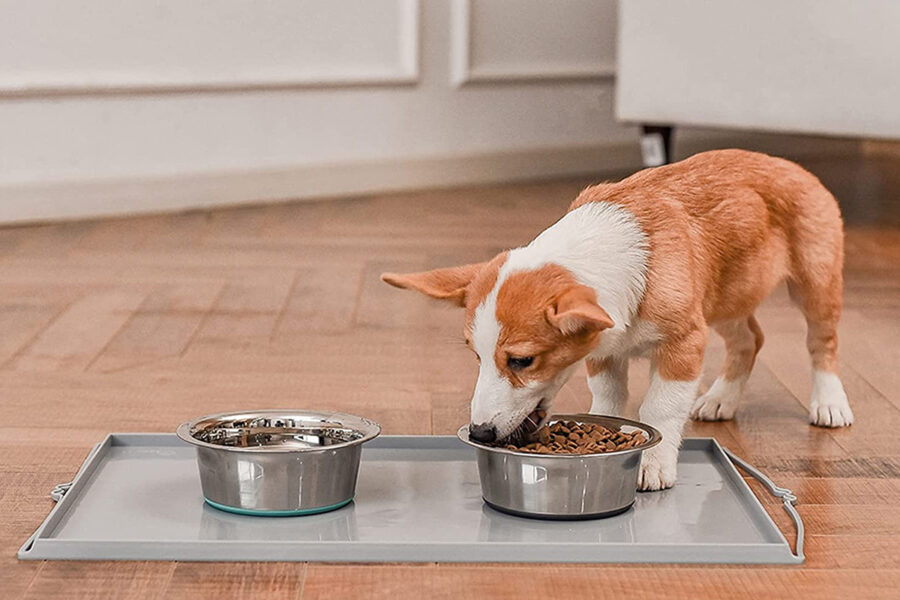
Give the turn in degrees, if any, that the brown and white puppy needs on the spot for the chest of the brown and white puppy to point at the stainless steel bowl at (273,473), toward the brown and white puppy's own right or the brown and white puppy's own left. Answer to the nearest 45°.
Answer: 0° — it already faces it

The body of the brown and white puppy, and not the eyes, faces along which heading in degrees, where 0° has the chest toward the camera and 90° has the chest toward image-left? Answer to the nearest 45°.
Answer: approximately 45°
